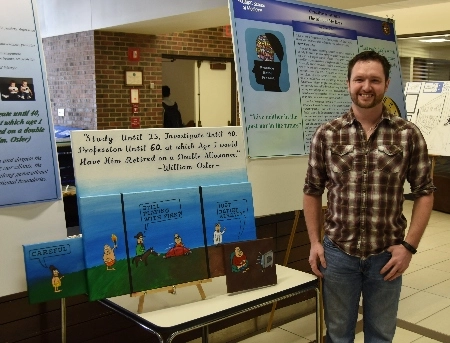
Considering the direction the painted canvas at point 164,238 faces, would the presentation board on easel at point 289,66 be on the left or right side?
on its left

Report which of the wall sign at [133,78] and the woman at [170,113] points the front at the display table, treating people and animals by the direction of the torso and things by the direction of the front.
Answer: the wall sign

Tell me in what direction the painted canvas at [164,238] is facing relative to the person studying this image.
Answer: facing the viewer

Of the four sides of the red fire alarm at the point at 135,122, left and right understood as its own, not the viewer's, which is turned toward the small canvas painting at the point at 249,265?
front

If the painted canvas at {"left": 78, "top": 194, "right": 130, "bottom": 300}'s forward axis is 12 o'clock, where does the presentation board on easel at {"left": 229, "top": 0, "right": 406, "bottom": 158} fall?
The presentation board on easel is roughly at 8 o'clock from the painted canvas.

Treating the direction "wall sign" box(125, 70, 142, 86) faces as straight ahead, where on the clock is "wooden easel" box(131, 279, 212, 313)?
The wooden easel is roughly at 12 o'clock from the wall sign.

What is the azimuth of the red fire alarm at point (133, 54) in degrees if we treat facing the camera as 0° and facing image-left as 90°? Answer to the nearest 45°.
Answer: approximately 0°

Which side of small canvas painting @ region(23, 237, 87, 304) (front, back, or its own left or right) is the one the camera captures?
front

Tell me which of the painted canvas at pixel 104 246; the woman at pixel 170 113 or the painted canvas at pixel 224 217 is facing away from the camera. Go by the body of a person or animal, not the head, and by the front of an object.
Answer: the woman

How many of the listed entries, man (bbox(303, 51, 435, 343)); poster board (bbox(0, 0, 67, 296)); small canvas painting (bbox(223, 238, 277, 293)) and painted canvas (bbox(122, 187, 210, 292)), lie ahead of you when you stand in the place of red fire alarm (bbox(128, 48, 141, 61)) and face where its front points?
4

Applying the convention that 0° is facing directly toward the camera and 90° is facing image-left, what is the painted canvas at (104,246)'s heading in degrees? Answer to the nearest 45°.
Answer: approximately 0°

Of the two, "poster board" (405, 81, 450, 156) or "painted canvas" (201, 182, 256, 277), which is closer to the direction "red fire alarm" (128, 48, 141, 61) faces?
the painted canvas

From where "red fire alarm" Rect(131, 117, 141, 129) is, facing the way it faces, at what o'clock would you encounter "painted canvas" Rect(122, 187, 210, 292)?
The painted canvas is roughly at 12 o'clock from the red fire alarm.

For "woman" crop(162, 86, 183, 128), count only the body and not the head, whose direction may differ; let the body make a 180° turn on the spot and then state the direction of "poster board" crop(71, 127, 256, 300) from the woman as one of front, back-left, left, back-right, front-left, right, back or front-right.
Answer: front

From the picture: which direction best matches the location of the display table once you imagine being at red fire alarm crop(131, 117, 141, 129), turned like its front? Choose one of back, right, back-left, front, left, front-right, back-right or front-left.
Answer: front

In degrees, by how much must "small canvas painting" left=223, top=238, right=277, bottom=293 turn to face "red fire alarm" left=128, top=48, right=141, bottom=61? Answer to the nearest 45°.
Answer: approximately 180°
